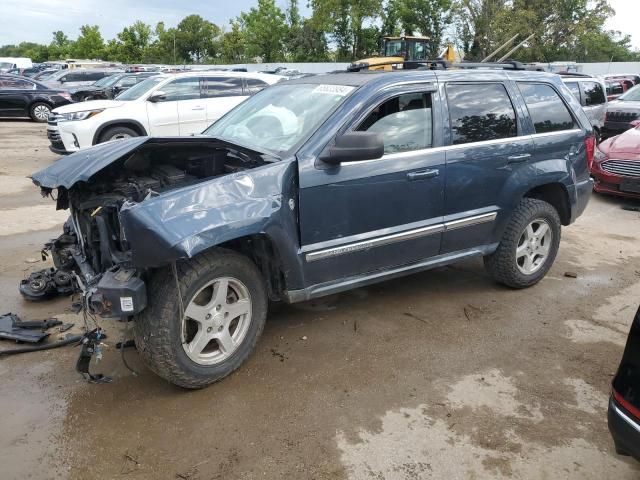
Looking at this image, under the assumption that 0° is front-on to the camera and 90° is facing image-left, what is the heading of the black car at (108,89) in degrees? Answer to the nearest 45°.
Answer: approximately 45°

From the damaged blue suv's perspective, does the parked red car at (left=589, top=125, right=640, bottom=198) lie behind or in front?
behind

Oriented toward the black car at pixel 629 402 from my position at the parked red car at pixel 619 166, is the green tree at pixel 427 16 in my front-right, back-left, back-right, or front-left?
back-right

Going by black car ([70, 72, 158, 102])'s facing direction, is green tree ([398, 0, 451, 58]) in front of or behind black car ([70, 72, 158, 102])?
behind

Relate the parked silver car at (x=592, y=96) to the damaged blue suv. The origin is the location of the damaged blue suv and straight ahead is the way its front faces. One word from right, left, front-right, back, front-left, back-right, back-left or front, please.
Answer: back

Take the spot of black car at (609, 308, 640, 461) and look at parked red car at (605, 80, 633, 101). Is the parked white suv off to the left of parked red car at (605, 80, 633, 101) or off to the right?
left

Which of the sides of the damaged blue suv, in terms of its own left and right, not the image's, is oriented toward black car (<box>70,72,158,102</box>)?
right

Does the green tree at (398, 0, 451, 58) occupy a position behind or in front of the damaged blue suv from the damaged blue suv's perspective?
behind

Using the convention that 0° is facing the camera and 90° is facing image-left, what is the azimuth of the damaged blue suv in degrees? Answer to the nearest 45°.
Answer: approximately 45°
